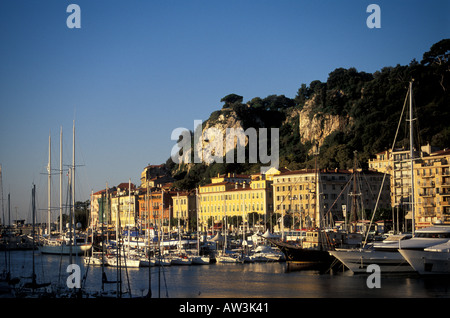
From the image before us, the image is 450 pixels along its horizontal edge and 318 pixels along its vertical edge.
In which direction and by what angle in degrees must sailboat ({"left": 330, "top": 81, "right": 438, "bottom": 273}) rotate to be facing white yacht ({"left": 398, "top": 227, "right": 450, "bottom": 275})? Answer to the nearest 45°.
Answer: approximately 135° to its left

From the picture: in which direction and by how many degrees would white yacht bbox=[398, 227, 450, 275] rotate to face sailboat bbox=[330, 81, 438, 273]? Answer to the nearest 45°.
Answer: approximately 45° to its right

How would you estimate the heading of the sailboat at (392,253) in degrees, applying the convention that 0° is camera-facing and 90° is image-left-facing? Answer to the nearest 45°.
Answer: approximately 90°

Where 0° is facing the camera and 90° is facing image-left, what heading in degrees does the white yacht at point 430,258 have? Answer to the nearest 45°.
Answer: approximately 90°

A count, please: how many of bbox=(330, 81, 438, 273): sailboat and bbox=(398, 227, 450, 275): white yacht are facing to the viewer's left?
2
